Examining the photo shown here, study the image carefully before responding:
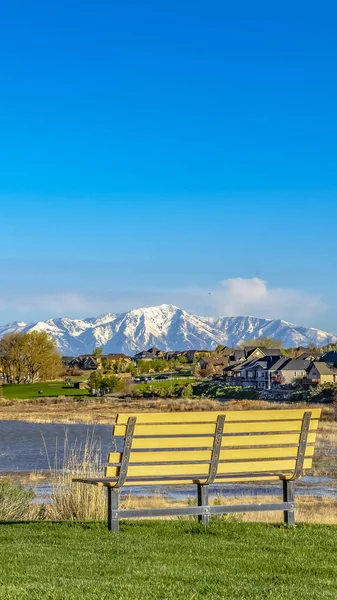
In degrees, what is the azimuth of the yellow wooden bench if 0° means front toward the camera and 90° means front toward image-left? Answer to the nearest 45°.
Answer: approximately 135°
